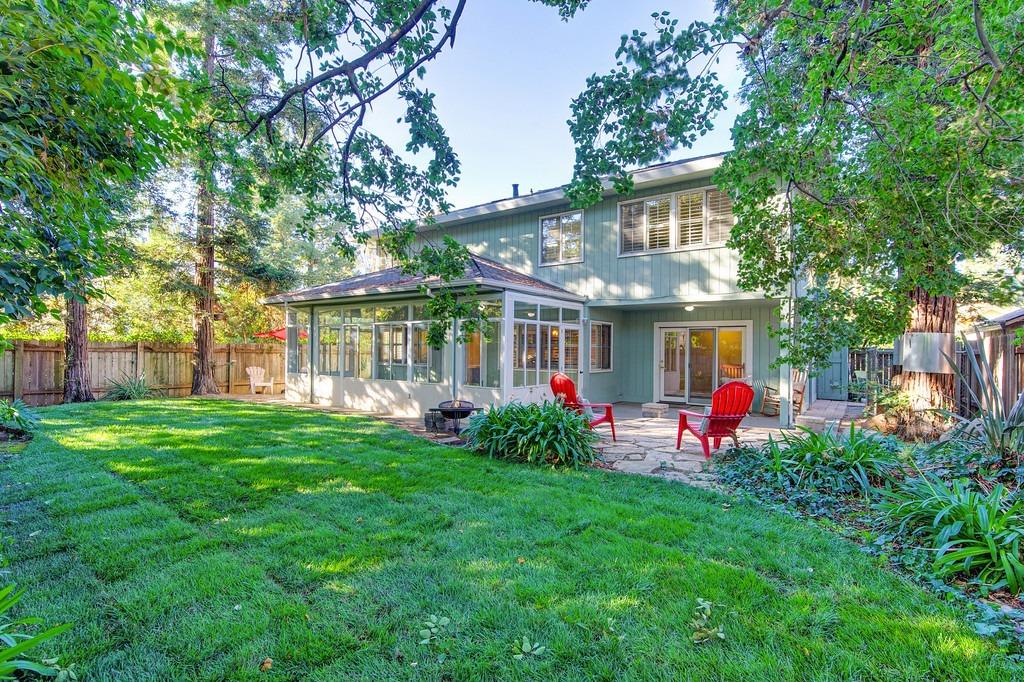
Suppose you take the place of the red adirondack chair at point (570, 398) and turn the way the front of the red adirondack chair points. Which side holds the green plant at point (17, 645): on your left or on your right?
on your right

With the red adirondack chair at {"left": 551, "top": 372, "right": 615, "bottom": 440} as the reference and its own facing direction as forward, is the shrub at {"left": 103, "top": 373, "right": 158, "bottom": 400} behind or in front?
behind

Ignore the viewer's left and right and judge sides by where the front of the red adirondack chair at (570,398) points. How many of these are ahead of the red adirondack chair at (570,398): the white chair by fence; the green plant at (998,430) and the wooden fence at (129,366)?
1

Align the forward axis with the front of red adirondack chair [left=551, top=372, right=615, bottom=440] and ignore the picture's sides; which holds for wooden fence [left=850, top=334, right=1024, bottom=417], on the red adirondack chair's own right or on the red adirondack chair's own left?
on the red adirondack chair's own left

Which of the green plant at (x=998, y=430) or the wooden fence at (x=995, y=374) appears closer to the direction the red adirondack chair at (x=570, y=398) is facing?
the green plant

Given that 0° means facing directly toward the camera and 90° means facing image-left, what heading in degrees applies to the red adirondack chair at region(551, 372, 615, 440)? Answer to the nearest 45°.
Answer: approximately 315°

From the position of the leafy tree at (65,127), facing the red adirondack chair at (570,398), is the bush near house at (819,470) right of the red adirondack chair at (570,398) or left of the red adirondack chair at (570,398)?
right

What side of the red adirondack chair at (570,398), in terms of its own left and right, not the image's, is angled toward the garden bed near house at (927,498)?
front

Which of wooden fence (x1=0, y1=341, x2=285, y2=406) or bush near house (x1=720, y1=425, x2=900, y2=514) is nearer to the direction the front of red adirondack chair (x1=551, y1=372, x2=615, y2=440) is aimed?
the bush near house
